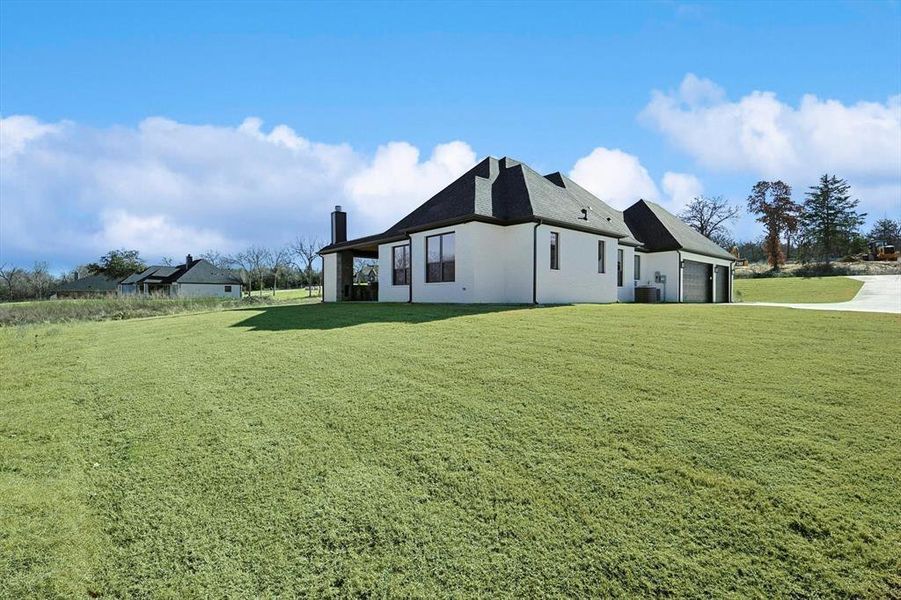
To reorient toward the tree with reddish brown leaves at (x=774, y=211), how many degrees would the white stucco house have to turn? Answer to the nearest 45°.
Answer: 0° — it already faces it

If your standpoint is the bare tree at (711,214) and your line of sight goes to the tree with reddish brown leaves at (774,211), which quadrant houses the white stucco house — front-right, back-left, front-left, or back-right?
back-right

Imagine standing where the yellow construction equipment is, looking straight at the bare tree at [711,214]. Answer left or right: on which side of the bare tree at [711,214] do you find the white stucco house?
left

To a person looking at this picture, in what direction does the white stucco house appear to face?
facing away from the viewer and to the right of the viewer

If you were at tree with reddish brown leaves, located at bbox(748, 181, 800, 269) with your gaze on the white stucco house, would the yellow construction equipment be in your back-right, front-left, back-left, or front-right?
back-left

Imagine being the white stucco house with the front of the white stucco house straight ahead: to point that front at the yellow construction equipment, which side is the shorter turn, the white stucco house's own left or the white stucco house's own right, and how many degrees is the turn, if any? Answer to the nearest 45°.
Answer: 0° — it already faces it

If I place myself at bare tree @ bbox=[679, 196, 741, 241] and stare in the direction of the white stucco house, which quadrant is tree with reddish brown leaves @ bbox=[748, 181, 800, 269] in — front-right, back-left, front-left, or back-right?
back-left
